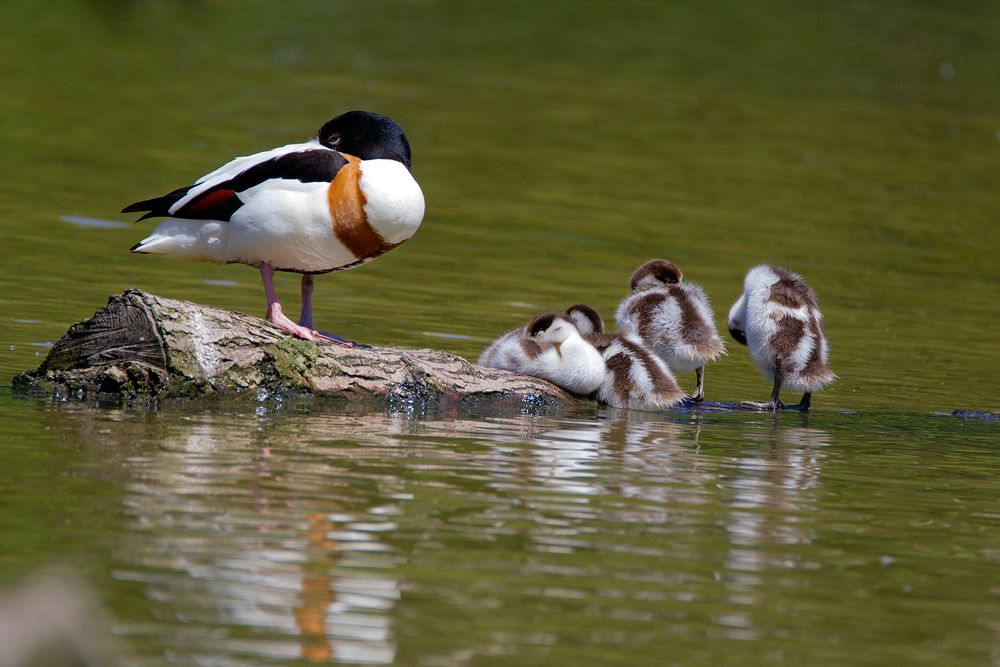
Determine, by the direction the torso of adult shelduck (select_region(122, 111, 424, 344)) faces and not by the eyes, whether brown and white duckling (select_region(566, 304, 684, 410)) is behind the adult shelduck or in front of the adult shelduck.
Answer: in front

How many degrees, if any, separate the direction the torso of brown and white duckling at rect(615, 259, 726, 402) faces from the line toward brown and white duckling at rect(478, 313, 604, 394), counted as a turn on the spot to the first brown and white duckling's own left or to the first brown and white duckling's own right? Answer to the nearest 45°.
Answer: approximately 90° to the first brown and white duckling's own left

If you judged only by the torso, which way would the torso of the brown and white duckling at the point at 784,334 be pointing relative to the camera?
to the viewer's left

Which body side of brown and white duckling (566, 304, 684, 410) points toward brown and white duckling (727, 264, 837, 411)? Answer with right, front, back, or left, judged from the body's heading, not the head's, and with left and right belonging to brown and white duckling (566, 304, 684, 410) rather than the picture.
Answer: back

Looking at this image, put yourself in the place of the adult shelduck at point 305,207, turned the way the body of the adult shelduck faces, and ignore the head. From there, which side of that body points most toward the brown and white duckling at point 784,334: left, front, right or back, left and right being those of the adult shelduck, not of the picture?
front

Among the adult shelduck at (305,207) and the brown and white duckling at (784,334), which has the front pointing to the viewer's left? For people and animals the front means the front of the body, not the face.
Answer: the brown and white duckling

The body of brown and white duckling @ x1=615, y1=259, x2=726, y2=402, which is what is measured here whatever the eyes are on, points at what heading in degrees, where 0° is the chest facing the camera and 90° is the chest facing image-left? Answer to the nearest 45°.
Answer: approximately 135°

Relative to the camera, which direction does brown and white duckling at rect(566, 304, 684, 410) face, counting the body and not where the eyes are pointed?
to the viewer's left

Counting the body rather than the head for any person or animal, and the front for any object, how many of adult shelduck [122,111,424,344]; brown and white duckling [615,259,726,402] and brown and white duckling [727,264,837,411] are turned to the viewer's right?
1

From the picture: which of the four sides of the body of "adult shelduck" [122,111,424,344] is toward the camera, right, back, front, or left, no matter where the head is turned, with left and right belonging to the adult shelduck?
right

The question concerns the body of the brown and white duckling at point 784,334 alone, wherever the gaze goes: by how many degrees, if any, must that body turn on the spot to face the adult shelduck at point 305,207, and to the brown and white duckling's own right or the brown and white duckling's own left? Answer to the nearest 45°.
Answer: approximately 45° to the brown and white duckling's own left

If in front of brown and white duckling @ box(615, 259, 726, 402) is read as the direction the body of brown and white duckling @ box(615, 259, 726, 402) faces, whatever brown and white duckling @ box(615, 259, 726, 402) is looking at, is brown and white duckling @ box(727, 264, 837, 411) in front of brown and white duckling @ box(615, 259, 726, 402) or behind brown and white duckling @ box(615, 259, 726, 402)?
behind
